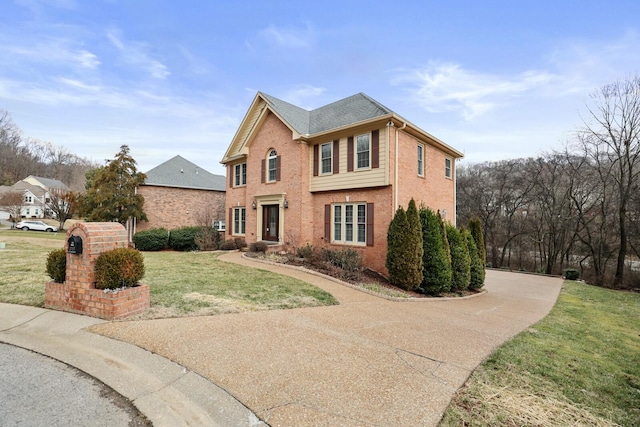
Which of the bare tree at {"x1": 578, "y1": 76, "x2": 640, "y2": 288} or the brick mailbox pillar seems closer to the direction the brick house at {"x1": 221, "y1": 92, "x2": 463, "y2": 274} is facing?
the brick mailbox pillar

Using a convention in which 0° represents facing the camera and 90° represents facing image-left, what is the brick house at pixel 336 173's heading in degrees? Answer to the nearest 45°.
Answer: approximately 45°

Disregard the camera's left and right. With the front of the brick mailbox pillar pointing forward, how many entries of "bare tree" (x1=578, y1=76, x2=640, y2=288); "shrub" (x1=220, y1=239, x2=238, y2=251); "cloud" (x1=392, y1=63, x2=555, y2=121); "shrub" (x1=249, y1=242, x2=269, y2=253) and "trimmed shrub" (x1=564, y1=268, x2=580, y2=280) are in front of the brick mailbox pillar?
0

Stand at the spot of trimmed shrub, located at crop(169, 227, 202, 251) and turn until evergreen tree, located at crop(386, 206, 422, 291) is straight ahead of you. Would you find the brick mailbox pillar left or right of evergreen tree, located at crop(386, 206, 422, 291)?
right

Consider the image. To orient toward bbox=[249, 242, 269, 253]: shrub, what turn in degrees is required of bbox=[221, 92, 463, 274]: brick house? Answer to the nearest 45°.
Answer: approximately 45° to its right

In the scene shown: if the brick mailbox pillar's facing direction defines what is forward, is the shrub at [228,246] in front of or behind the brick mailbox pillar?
behind

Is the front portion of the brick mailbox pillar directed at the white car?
no

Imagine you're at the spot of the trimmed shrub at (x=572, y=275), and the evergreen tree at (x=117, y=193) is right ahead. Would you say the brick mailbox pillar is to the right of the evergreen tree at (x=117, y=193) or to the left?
left

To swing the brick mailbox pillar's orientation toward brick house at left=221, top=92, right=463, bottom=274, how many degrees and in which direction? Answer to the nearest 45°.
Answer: approximately 180°

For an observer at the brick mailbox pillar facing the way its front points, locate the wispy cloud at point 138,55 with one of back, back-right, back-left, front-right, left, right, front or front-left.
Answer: back-right

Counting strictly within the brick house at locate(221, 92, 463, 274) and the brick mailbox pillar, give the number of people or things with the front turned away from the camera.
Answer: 0

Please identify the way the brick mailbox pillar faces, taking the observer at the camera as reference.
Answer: facing the viewer and to the left of the viewer

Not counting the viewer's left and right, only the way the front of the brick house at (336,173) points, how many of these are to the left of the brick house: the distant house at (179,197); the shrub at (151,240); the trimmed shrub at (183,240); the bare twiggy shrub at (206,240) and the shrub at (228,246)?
0

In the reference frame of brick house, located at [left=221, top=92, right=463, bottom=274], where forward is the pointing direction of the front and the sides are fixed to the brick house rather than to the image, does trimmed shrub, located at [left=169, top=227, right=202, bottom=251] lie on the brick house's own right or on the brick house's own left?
on the brick house's own right

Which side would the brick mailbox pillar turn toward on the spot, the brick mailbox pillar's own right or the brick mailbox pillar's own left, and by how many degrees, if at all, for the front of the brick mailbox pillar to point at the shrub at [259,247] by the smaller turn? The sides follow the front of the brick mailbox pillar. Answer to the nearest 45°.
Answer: approximately 180°

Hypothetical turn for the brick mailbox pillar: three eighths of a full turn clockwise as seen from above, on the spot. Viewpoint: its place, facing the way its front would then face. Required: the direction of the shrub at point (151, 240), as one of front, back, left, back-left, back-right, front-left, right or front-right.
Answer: front

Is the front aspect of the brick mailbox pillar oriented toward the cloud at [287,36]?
no
